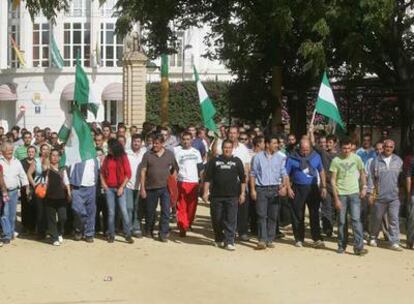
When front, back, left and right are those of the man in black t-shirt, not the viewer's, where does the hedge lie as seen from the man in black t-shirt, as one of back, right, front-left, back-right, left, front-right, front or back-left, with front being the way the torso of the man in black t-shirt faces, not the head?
back

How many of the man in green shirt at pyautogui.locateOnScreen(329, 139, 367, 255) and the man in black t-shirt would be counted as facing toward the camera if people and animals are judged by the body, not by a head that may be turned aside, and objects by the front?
2

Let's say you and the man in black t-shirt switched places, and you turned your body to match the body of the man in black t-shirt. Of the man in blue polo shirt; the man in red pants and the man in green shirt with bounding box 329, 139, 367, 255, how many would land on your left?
2

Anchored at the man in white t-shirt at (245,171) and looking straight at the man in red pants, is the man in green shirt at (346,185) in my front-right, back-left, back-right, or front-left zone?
back-left

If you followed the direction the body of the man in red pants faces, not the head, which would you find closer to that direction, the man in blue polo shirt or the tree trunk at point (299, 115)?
the man in blue polo shirt

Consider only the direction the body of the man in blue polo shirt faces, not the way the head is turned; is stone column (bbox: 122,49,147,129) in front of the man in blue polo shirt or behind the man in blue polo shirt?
behind
